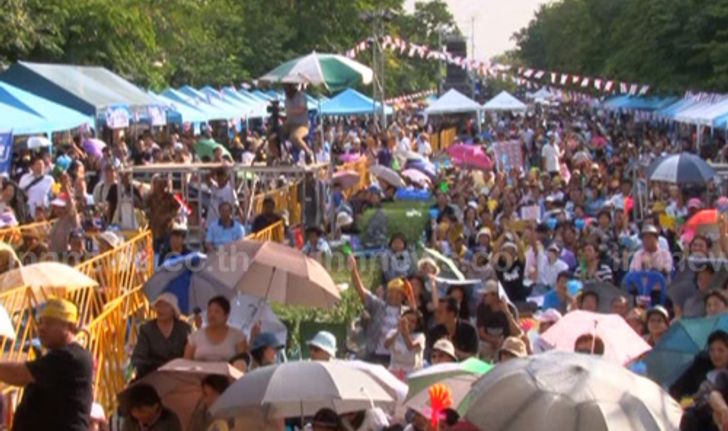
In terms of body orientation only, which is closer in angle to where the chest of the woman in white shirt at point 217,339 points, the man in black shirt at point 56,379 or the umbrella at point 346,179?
the man in black shirt

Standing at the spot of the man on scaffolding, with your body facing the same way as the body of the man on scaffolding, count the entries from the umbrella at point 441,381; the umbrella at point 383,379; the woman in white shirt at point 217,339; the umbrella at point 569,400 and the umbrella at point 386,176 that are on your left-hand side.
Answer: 4

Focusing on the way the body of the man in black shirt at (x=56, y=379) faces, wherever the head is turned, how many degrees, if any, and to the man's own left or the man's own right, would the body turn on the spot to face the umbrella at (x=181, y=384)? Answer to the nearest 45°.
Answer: approximately 180°

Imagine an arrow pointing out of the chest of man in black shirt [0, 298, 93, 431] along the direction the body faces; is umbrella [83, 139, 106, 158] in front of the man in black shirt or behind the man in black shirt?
behind

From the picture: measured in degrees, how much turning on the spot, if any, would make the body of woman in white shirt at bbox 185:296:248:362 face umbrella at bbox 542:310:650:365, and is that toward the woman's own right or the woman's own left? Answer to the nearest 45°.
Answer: approximately 90° to the woman's own left

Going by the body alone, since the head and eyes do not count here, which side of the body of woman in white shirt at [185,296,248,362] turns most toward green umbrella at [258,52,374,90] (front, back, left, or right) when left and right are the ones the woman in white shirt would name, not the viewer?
back

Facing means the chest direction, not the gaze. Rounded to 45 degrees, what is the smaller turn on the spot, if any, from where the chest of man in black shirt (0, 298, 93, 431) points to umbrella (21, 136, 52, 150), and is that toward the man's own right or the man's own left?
approximately 135° to the man's own right

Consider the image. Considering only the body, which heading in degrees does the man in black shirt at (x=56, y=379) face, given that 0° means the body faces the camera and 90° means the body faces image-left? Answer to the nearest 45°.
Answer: approximately 45°

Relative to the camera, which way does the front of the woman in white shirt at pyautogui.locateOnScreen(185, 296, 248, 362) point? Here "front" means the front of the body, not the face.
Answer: toward the camera
